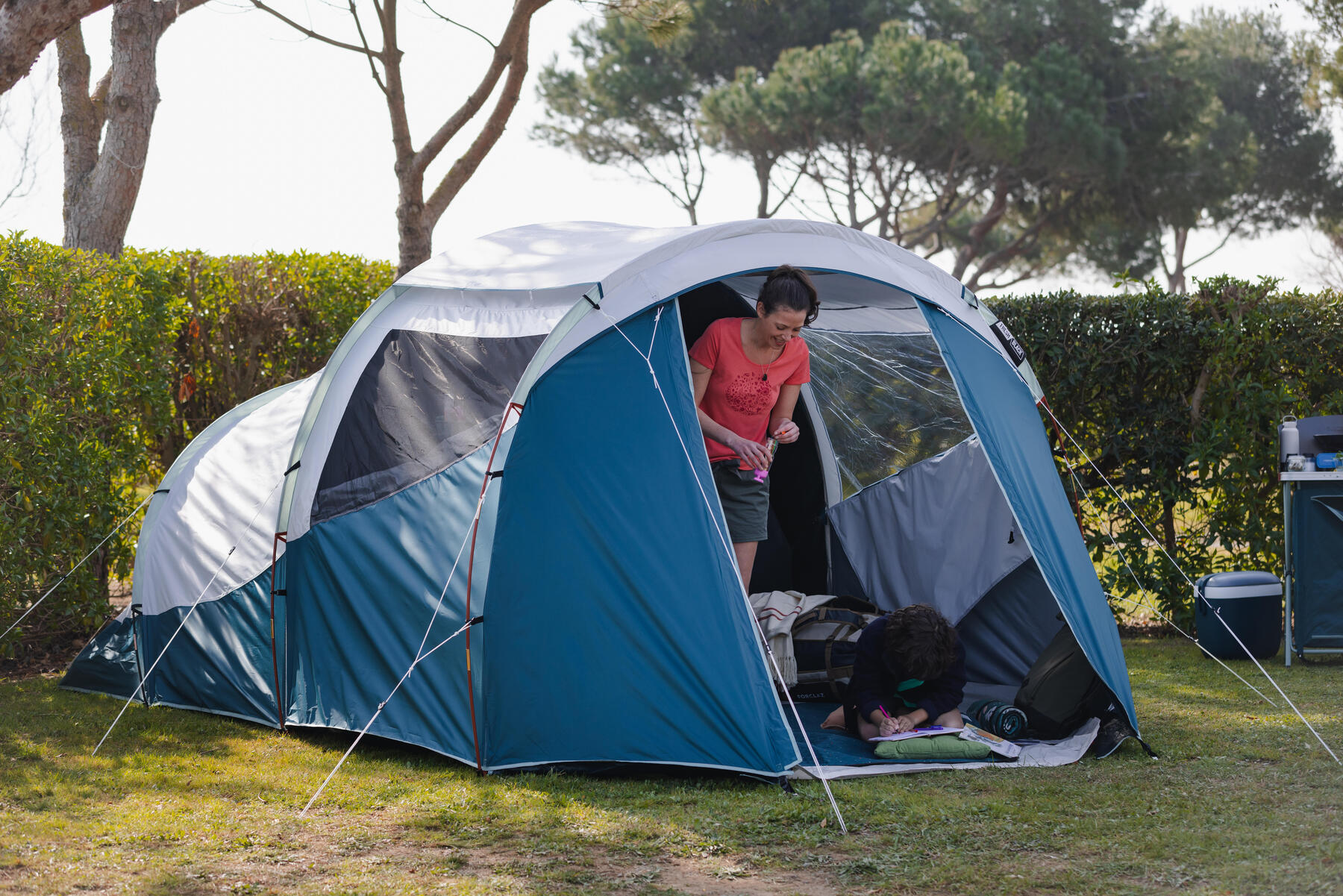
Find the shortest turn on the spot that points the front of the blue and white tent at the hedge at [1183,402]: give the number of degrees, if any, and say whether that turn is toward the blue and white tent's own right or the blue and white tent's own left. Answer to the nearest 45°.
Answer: approximately 90° to the blue and white tent's own left

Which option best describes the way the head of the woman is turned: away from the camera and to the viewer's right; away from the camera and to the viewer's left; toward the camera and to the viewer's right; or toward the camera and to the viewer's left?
toward the camera and to the viewer's right

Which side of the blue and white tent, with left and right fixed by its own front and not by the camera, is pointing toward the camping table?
left

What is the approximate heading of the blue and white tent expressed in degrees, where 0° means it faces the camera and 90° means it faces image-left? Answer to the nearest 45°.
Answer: approximately 315°

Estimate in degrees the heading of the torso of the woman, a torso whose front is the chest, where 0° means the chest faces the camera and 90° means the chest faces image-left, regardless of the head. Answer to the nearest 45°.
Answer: approximately 315°

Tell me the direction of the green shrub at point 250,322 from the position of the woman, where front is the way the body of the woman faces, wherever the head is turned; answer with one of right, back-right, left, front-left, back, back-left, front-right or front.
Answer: back

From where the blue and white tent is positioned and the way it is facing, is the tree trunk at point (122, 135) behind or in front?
behind

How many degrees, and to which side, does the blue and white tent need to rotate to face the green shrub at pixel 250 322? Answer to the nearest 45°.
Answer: approximately 180°
